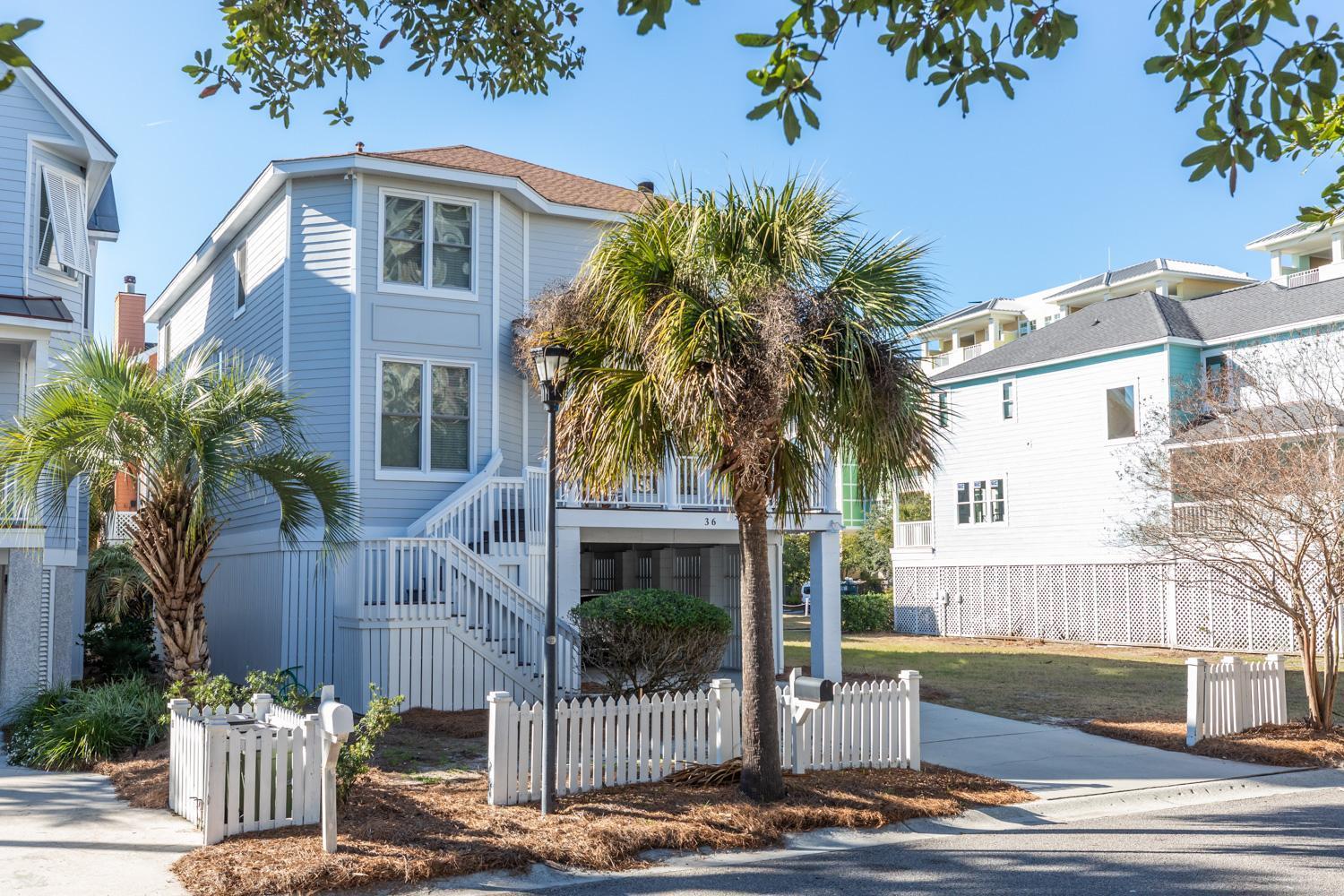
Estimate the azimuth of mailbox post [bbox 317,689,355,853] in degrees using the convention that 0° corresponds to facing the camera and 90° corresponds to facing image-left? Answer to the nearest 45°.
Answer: approximately 315°

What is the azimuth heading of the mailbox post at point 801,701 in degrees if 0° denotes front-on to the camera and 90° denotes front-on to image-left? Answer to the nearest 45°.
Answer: approximately 315°

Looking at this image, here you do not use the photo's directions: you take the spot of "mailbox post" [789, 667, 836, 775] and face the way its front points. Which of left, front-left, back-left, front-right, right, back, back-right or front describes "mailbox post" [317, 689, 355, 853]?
right

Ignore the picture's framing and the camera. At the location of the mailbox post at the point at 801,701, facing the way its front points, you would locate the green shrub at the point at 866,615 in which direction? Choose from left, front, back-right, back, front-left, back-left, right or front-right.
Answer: back-left

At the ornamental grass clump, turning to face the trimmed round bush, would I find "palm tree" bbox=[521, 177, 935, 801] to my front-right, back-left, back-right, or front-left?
front-right

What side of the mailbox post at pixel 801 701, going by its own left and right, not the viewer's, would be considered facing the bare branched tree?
left

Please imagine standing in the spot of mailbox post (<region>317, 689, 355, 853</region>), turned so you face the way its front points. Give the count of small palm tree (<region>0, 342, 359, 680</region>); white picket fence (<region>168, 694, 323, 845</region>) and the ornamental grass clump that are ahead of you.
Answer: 0

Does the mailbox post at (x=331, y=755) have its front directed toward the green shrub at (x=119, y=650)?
no

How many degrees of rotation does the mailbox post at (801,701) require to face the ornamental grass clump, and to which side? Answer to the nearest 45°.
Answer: approximately 135° to its right

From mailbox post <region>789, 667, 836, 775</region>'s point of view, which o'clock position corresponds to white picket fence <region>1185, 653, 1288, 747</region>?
The white picket fence is roughly at 9 o'clock from the mailbox post.

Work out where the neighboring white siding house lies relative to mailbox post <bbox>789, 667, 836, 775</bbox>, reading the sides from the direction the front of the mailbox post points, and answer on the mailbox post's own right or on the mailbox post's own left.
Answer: on the mailbox post's own left

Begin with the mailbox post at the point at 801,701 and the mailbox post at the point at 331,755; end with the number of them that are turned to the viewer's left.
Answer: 0
